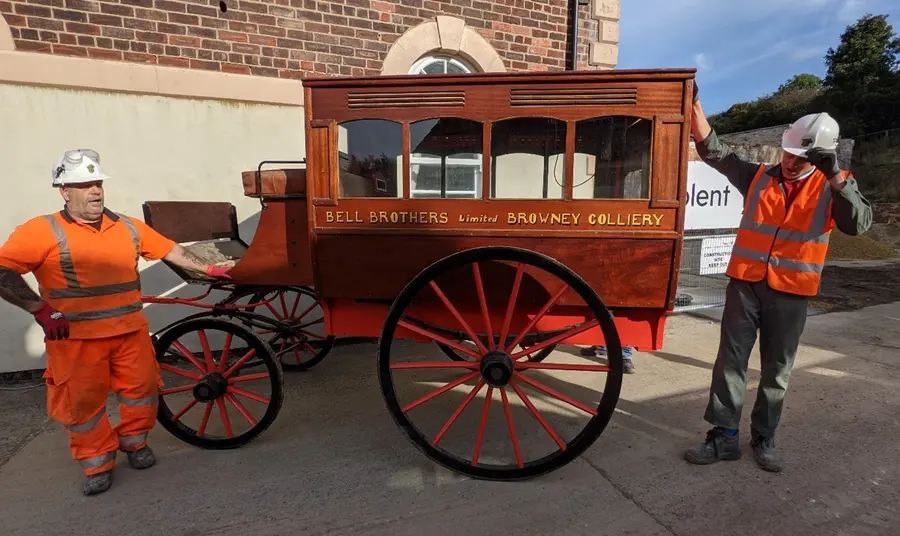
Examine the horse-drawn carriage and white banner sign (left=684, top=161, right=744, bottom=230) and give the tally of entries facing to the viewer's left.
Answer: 1

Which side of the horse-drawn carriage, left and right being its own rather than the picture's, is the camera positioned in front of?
left

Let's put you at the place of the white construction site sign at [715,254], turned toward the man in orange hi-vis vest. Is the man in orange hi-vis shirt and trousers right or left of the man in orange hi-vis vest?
right

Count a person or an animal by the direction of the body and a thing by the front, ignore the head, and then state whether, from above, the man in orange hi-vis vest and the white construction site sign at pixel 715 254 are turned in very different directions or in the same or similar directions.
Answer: same or similar directions

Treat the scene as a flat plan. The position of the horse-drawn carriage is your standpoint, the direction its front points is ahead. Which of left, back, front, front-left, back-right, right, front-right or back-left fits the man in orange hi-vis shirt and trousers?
front

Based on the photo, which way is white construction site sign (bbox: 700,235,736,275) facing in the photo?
toward the camera

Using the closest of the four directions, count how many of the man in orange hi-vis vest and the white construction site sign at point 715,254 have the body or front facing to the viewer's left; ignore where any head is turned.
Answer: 0

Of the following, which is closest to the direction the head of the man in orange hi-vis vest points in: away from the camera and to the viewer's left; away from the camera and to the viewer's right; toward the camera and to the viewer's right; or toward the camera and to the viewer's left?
toward the camera and to the viewer's left

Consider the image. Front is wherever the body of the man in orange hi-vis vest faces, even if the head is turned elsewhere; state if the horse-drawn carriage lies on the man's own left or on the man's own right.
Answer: on the man's own right
